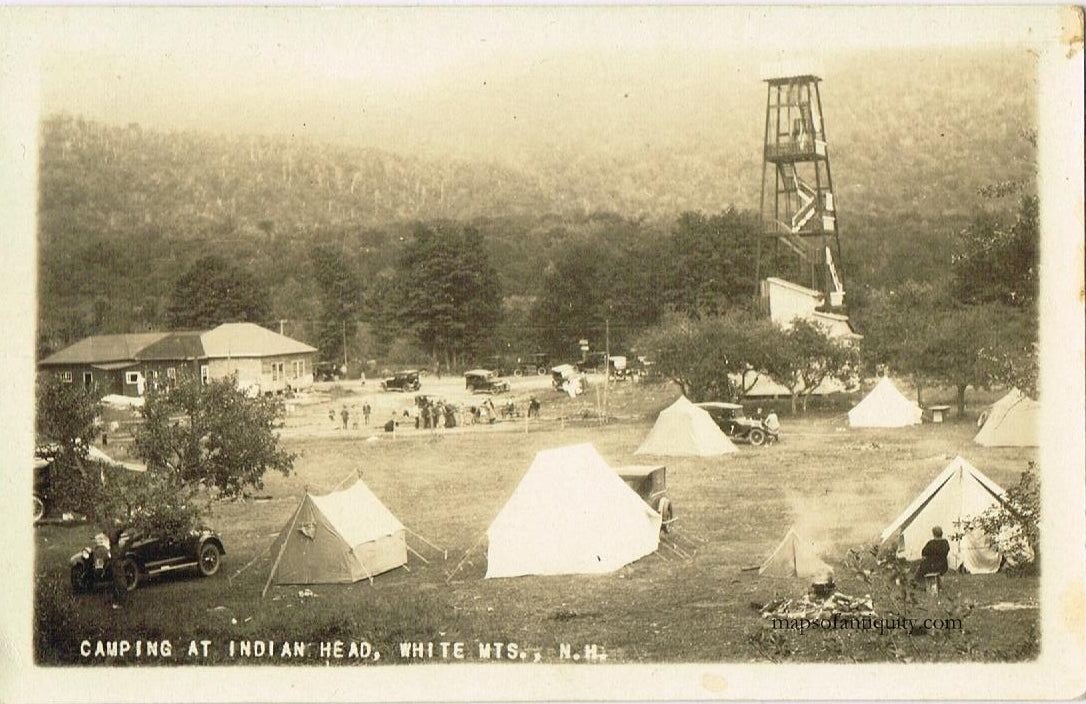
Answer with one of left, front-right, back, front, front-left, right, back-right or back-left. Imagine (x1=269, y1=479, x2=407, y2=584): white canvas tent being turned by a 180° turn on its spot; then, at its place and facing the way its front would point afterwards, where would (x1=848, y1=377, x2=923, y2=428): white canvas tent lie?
front-right

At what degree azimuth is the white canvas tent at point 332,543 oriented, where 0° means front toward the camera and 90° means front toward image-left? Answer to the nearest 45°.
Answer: approximately 45°

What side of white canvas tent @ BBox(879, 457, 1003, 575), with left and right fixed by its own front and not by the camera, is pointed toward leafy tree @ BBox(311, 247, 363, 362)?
back

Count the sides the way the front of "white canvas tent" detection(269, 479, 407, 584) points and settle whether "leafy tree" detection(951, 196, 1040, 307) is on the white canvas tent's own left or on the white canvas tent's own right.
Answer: on the white canvas tent's own left

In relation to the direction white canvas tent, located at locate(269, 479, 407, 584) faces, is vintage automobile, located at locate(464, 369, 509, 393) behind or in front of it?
behind

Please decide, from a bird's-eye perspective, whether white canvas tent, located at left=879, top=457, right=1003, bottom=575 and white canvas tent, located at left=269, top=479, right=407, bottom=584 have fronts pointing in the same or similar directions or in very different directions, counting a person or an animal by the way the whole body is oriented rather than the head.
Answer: same or similar directions

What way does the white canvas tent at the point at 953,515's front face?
toward the camera

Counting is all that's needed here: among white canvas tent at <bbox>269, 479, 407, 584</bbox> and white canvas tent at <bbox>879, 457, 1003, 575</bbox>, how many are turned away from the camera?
0
